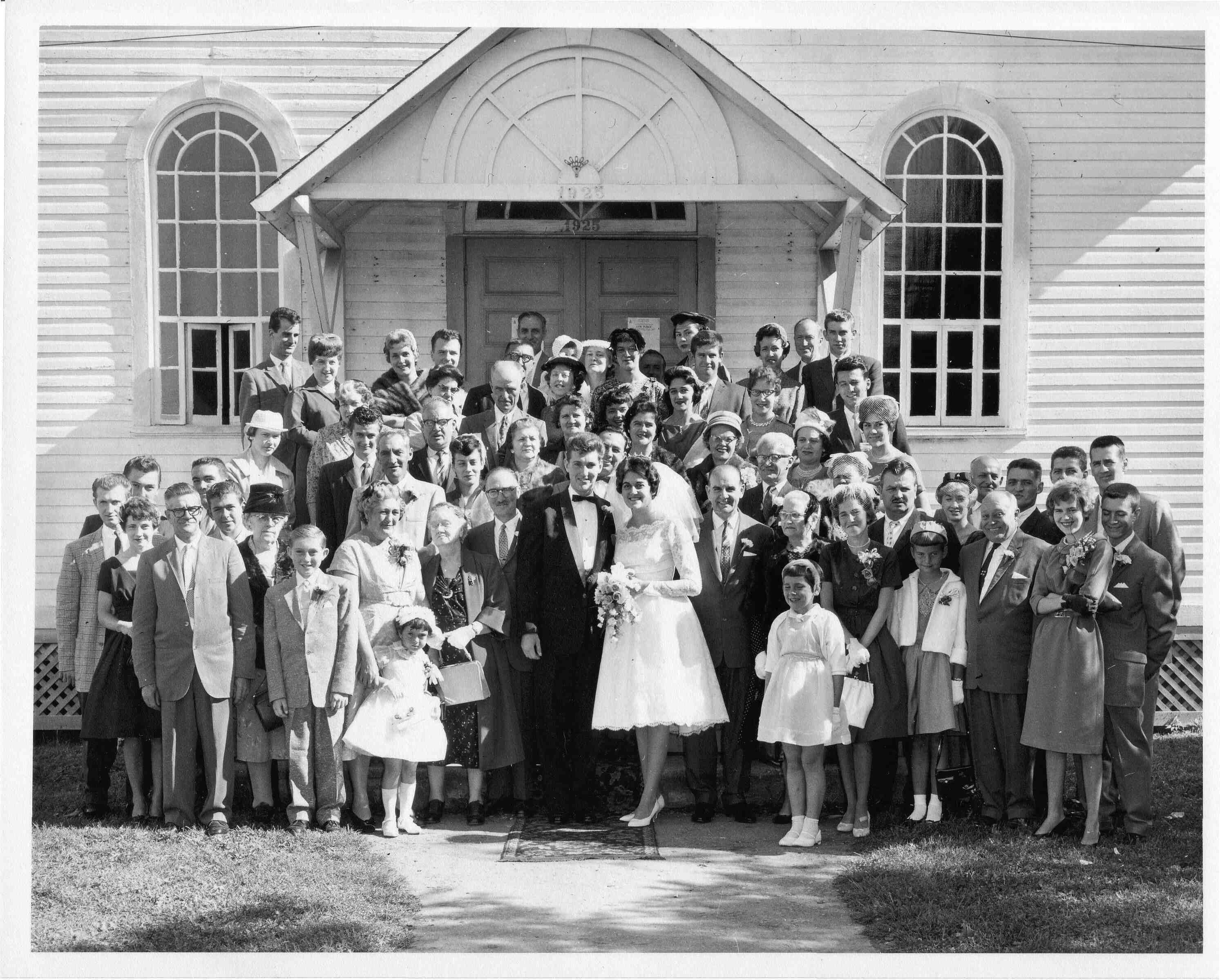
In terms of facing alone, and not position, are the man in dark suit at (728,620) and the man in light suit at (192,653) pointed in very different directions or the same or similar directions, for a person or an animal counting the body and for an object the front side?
same or similar directions

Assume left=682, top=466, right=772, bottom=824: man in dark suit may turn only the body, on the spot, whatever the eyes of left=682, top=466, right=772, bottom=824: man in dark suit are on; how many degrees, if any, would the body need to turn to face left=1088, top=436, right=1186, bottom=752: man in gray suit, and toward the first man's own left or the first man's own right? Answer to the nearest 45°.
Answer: approximately 90° to the first man's own left

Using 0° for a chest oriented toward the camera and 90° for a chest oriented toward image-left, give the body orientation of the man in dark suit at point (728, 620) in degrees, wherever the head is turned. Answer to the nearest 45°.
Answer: approximately 0°

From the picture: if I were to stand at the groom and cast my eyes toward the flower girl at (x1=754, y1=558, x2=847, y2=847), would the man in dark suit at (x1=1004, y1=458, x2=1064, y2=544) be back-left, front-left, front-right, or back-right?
front-left

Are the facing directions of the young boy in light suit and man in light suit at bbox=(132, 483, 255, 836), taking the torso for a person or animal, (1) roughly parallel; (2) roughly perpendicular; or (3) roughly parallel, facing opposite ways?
roughly parallel

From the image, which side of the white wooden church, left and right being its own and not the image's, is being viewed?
front

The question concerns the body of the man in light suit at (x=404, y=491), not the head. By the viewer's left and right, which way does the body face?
facing the viewer

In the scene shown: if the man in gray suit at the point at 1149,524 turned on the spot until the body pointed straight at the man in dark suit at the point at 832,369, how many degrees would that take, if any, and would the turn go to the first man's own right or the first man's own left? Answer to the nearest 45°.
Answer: approximately 90° to the first man's own right

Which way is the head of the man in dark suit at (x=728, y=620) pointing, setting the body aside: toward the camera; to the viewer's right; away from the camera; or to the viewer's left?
toward the camera

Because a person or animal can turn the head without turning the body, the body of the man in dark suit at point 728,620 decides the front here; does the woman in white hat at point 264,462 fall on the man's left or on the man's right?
on the man's right

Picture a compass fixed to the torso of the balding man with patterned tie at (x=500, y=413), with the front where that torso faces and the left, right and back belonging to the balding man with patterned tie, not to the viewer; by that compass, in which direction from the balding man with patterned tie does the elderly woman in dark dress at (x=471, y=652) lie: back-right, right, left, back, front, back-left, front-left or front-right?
front

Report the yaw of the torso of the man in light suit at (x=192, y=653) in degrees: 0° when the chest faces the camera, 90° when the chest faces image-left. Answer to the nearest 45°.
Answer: approximately 0°

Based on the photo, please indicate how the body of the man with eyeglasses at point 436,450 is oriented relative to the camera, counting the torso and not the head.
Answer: toward the camera

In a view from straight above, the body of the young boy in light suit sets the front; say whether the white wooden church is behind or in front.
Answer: behind
